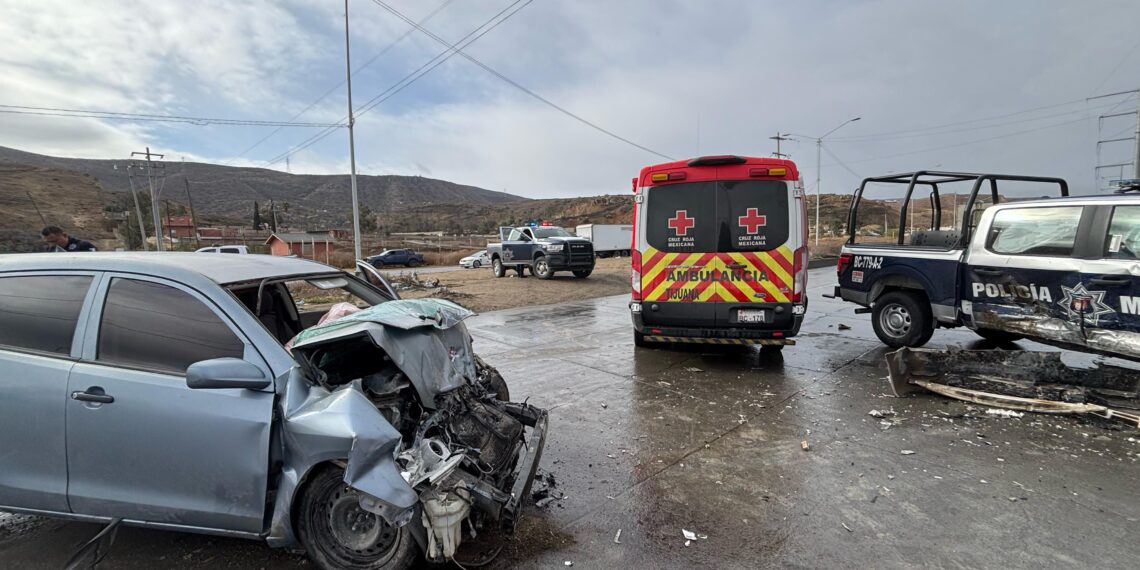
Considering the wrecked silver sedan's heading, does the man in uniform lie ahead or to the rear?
to the rear

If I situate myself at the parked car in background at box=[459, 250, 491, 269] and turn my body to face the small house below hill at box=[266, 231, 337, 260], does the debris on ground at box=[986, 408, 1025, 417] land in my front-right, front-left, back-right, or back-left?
back-left

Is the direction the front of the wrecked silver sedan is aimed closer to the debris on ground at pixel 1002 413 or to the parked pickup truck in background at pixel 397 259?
the debris on ground

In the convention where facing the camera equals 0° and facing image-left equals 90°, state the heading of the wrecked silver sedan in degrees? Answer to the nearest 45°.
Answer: approximately 315°

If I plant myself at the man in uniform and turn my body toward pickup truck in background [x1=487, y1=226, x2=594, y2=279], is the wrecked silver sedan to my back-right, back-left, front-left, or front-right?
back-right
